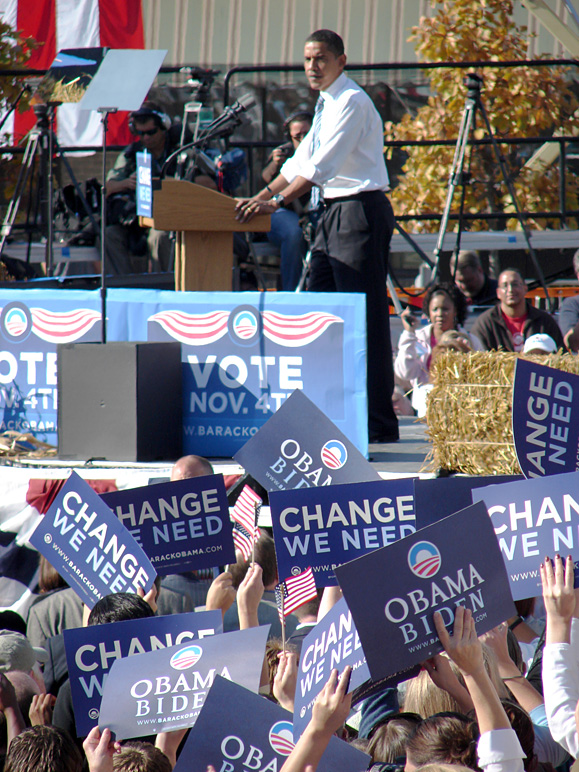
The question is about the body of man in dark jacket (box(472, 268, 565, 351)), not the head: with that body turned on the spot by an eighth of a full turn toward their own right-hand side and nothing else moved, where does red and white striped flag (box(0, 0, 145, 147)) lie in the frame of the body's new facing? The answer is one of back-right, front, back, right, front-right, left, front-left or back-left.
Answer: right

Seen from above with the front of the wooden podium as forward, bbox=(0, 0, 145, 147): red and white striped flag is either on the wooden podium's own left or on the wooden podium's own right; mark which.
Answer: on the wooden podium's own right

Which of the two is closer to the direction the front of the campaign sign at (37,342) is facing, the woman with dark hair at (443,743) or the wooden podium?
the woman with dark hair

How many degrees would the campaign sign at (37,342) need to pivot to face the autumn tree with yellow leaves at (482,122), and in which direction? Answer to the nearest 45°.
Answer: approximately 135° to its left

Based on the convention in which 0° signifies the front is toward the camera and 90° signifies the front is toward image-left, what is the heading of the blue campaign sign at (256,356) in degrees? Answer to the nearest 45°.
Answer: approximately 0°

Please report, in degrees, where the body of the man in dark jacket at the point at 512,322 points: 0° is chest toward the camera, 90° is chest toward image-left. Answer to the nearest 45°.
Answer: approximately 0°

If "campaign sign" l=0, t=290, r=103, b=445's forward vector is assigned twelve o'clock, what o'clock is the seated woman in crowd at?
The seated woman in crowd is roughly at 8 o'clock from the campaign sign.

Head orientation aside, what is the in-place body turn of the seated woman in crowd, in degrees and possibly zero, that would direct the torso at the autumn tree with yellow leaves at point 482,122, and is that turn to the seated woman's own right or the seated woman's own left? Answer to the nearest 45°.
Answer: approximately 135° to the seated woman's own right

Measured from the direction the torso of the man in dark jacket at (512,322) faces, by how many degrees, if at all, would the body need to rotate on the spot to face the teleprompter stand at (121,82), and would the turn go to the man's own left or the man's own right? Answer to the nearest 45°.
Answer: approximately 45° to the man's own right
